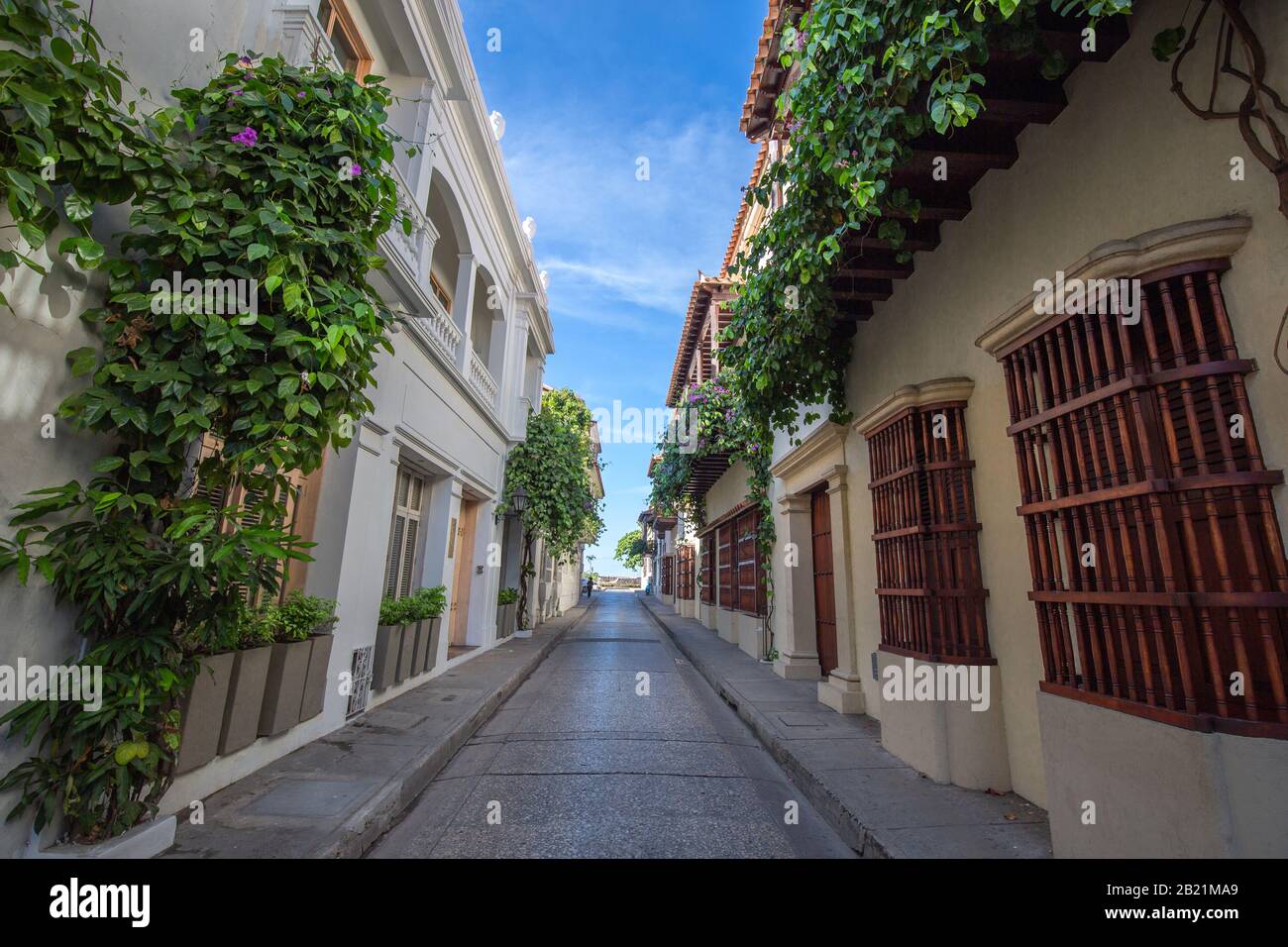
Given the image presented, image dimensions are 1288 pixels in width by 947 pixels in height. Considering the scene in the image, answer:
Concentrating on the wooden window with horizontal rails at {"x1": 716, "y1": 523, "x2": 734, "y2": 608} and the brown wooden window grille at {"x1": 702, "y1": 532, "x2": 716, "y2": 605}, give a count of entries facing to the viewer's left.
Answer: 2

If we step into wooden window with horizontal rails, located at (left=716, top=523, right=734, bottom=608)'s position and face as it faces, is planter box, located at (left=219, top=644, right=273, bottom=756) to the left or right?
on its left

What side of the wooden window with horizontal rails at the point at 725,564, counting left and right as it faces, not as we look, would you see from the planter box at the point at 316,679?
left

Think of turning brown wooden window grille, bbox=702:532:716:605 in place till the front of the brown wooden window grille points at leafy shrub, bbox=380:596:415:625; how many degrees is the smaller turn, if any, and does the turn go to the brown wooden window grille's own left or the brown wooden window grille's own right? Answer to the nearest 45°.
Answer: approximately 90° to the brown wooden window grille's own left

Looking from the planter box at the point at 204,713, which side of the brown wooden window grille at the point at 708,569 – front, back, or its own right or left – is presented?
left

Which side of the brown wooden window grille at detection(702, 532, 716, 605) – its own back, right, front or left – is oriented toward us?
left

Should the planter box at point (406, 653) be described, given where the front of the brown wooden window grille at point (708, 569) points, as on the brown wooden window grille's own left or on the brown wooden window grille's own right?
on the brown wooden window grille's own left

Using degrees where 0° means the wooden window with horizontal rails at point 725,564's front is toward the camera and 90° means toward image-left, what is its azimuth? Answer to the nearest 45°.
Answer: approximately 90°

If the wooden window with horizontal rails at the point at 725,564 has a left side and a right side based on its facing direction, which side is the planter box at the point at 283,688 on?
on its left

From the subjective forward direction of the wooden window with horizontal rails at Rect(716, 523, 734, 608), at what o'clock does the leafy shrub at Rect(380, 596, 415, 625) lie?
The leafy shrub is roughly at 10 o'clock from the wooden window with horizontal rails.

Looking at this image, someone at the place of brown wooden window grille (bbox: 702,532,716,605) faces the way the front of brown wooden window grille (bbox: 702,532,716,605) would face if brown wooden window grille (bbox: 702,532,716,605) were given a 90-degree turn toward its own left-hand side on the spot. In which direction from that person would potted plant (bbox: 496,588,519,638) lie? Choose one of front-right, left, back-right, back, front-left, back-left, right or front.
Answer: front-right

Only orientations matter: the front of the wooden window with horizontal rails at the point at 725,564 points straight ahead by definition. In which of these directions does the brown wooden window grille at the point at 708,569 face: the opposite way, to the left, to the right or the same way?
the same way

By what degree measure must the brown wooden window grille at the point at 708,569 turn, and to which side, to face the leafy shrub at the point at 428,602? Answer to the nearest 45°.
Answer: approximately 90° to its left

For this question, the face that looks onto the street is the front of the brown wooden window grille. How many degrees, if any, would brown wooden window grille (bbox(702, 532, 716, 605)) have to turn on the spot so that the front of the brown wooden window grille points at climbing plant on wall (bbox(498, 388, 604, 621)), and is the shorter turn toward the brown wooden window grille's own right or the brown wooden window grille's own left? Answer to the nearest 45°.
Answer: approximately 45° to the brown wooden window grille's own left

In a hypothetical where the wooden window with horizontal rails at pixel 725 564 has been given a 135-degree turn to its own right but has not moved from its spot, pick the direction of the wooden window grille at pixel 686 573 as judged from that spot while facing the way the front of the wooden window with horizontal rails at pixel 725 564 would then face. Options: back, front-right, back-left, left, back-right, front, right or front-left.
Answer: front-left

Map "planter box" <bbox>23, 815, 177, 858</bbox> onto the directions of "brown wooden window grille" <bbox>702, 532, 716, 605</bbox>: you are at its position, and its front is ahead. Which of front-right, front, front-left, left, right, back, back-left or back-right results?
left

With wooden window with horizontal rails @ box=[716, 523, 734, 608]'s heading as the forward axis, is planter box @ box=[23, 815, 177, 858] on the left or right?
on its left

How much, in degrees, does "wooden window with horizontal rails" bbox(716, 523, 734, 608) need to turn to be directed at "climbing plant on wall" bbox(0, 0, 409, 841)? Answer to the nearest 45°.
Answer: approximately 90° to its left
